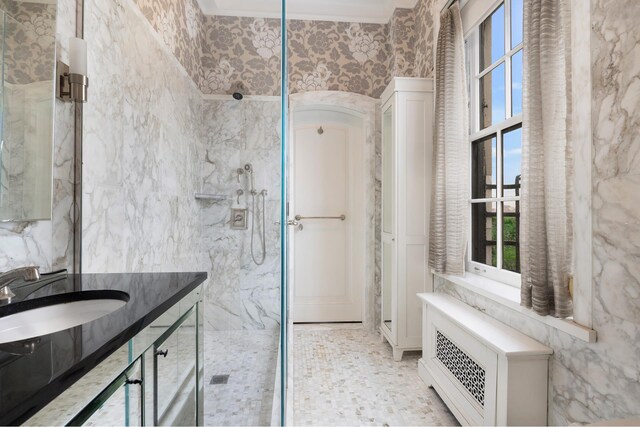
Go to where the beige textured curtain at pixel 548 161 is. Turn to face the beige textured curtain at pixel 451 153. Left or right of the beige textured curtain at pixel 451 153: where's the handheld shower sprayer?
left

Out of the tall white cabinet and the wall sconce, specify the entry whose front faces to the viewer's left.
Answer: the tall white cabinet

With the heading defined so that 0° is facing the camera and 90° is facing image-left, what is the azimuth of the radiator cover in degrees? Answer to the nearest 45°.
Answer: approximately 45°

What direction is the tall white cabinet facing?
to the viewer's left

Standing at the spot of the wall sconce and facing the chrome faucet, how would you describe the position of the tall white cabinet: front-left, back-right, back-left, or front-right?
back-left

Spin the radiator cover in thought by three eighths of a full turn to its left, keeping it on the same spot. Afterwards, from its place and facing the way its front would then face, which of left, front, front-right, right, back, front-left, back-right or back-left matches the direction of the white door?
back-left

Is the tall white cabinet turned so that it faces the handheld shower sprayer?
yes

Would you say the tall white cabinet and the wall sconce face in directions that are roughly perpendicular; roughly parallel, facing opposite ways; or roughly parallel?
roughly parallel, facing opposite ways

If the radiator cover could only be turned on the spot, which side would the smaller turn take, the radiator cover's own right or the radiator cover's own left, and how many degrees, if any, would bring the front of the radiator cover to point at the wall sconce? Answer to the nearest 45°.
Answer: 0° — it already faces it

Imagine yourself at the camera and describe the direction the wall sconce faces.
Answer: facing the viewer and to the right of the viewer

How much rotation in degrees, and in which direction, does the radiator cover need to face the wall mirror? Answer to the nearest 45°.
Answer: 0° — it already faces it

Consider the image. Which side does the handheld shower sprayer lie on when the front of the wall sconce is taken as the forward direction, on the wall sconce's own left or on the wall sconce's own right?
on the wall sconce's own left

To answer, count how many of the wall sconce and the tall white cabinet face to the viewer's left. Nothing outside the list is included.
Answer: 1
